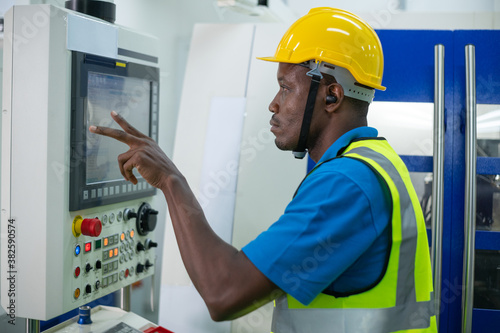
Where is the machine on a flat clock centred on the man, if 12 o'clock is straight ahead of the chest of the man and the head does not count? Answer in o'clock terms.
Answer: The machine is roughly at 1 o'clock from the man.

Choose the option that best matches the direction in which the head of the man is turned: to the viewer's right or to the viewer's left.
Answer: to the viewer's left

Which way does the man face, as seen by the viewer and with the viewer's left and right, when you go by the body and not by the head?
facing to the left of the viewer
